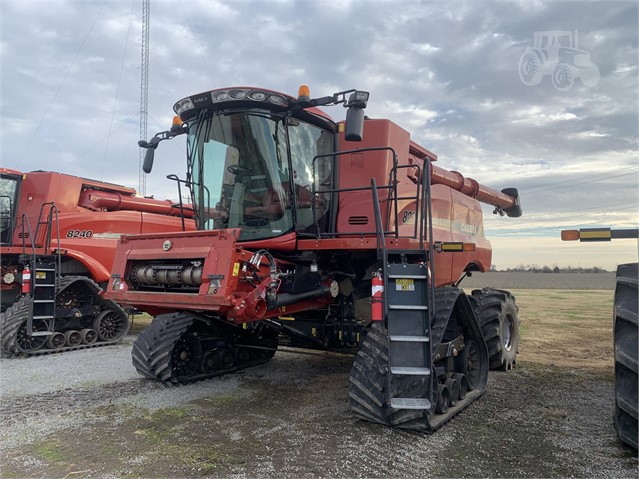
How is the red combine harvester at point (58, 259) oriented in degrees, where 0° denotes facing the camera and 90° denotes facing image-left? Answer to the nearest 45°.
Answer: approximately 45°

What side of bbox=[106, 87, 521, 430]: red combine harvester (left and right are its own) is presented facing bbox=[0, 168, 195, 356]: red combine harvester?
right

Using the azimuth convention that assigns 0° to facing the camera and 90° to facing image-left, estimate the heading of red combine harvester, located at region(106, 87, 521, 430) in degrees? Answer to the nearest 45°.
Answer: approximately 45°

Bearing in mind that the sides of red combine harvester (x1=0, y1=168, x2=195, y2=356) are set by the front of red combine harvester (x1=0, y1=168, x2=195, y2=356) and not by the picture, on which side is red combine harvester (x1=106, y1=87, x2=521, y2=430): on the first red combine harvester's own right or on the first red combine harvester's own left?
on the first red combine harvester's own left
